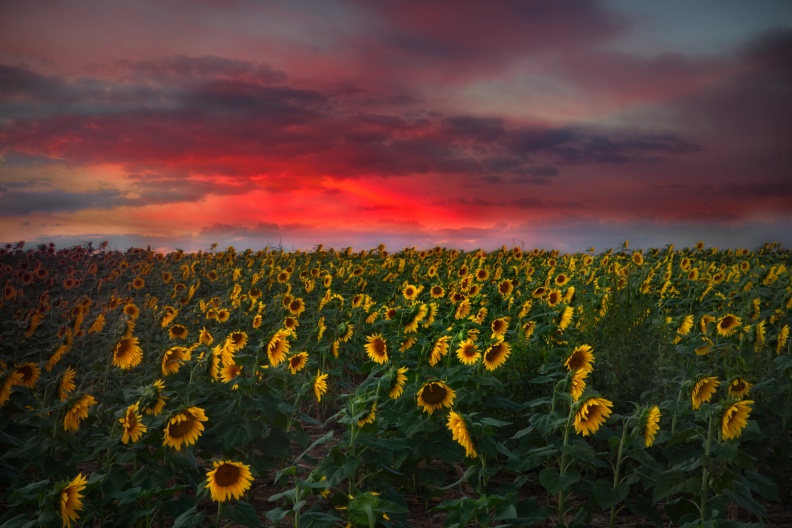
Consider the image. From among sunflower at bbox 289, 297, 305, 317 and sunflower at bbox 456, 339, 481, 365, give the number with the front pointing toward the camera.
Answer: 2

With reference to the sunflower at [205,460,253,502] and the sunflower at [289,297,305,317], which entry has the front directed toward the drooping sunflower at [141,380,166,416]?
the sunflower at [289,297,305,317]

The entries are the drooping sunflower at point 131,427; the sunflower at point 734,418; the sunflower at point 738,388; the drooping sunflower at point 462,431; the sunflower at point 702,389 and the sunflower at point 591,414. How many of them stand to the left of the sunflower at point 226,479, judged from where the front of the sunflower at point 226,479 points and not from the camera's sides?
5

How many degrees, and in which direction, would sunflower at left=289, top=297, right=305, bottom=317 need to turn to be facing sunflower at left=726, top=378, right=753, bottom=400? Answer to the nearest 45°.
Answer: approximately 45° to its left

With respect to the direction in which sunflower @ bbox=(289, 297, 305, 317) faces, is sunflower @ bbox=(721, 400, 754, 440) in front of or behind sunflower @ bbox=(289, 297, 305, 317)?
in front

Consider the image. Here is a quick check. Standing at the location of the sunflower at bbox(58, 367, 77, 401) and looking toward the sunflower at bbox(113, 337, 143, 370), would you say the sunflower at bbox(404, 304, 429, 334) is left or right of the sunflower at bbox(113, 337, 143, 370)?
right

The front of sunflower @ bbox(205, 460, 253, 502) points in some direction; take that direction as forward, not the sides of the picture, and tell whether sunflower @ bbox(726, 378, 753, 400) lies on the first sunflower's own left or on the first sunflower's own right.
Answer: on the first sunflower's own left

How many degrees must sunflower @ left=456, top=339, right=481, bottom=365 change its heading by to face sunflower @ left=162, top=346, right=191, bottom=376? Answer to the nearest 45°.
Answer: approximately 90° to its right

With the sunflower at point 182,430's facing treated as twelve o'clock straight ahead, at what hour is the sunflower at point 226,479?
the sunflower at point 226,479 is roughly at 10 o'clock from the sunflower at point 182,430.

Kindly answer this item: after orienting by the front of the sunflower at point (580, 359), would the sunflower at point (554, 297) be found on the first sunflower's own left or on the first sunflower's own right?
on the first sunflower's own right

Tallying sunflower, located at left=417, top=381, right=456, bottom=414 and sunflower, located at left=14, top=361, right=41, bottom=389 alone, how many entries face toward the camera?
2

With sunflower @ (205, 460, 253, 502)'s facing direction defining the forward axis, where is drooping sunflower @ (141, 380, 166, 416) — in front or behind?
behind
